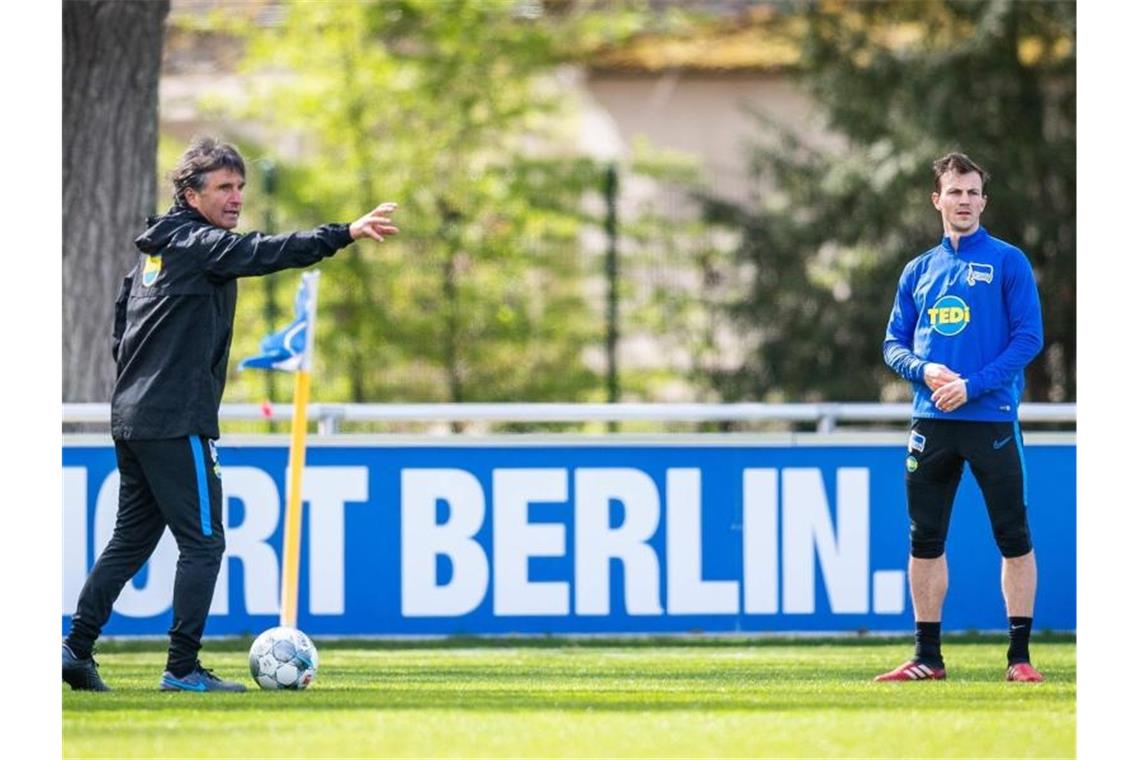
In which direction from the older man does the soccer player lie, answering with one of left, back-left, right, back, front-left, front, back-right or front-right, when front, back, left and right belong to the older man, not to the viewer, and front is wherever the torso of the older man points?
front-right

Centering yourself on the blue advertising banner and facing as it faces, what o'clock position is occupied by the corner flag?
The corner flag is roughly at 2 o'clock from the blue advertising banner.

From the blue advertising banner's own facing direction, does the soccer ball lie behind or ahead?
ahead

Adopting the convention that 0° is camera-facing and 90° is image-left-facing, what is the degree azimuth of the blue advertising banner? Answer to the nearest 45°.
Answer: approximately 0°

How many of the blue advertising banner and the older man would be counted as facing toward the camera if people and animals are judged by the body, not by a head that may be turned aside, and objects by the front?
1

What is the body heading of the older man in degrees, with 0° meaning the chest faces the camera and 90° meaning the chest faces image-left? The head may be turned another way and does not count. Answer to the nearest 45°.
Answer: approximately 225°

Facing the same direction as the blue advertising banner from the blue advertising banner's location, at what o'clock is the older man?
The older man is roughly at 1 o'clock from the blue advertising banner.
